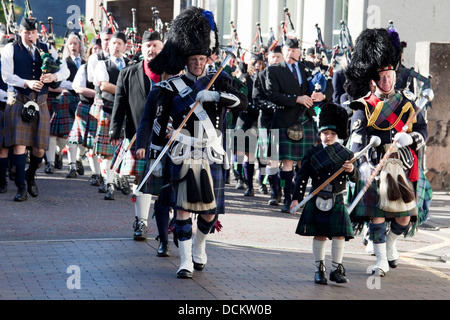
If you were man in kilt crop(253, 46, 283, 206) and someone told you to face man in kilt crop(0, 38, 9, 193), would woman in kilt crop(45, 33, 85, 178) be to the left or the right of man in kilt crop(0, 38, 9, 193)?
right

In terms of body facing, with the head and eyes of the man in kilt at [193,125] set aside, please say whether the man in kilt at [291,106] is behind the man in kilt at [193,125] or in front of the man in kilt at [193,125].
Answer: behind

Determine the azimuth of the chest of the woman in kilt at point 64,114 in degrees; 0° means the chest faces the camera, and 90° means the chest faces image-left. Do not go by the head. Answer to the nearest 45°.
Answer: approximately 0°

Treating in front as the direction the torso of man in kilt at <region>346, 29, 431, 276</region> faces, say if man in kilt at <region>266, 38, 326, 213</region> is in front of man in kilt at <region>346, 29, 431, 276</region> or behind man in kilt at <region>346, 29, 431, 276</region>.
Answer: behind

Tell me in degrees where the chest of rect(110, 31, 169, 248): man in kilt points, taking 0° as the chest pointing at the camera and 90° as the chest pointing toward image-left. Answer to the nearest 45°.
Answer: approximately 315°

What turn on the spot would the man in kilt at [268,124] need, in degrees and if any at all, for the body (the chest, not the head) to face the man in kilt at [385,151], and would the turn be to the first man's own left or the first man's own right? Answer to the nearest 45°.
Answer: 0° — they already face them
